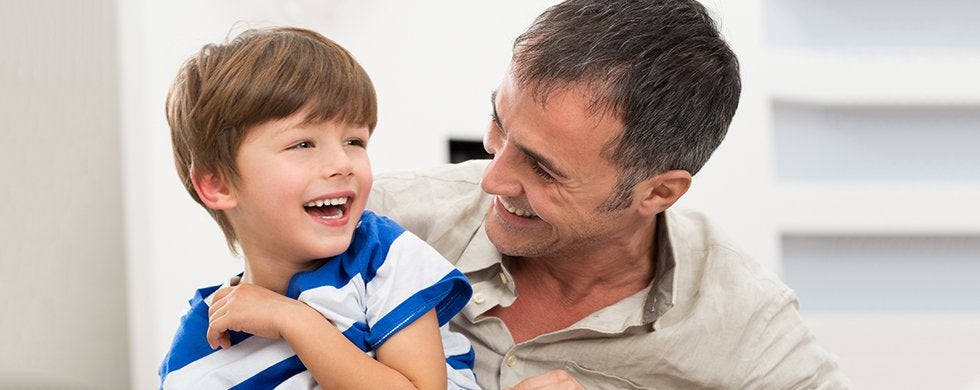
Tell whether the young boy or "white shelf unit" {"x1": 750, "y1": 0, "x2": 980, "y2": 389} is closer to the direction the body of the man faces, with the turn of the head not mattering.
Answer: the young boy

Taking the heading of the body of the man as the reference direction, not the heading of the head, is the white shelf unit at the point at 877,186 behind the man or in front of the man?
behind

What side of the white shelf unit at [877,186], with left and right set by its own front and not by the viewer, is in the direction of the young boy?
front

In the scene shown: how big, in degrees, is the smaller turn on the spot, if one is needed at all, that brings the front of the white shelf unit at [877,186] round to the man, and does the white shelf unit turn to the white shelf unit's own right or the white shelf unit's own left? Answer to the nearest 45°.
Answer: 0° — it already faces them

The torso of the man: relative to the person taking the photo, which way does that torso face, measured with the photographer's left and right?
facing the viewer and to the left of the viewer

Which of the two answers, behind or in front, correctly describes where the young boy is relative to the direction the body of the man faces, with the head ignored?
in front

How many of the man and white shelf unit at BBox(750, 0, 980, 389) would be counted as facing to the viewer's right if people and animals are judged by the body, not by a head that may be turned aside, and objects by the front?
0

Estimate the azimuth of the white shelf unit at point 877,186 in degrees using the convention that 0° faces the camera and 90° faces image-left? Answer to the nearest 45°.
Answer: approximately 0°

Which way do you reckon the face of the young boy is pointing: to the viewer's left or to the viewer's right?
to the viewer's right

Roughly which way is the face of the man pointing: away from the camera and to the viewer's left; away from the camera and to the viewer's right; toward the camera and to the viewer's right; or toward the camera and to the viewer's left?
toward the camera and to the viewer's left
